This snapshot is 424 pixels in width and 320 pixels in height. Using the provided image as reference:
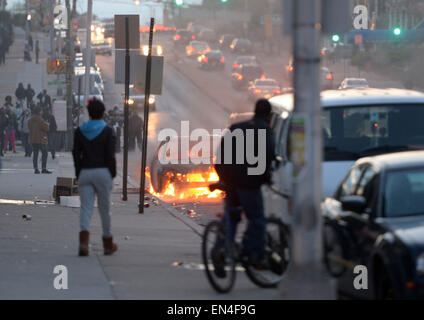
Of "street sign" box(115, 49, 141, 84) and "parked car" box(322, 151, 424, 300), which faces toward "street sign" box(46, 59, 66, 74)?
"street sign" box(115, 49, 141, 84)

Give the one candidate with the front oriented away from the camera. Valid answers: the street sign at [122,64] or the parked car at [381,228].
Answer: the street sign

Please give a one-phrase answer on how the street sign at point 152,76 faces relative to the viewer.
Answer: facing away from the viewer

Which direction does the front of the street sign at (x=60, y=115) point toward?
away from the camera

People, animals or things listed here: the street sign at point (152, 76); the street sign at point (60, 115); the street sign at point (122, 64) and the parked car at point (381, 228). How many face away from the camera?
3

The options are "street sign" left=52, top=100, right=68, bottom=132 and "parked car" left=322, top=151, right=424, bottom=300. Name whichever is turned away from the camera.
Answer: the street sign

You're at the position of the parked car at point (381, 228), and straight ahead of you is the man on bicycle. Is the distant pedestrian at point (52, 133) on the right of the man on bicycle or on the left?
right

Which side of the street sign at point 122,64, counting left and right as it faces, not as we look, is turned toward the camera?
back

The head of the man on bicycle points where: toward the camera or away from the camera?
away from the camera

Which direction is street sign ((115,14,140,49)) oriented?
away from the camera
